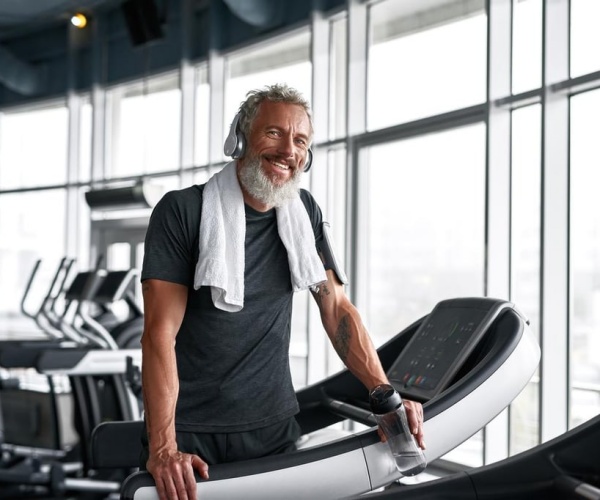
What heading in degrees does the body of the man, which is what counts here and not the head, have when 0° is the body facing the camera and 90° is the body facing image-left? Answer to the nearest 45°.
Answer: approximately 315°

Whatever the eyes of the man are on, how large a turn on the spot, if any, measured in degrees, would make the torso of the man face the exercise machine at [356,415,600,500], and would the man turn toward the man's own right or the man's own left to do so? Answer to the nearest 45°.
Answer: approximately 45° to the man's own left
